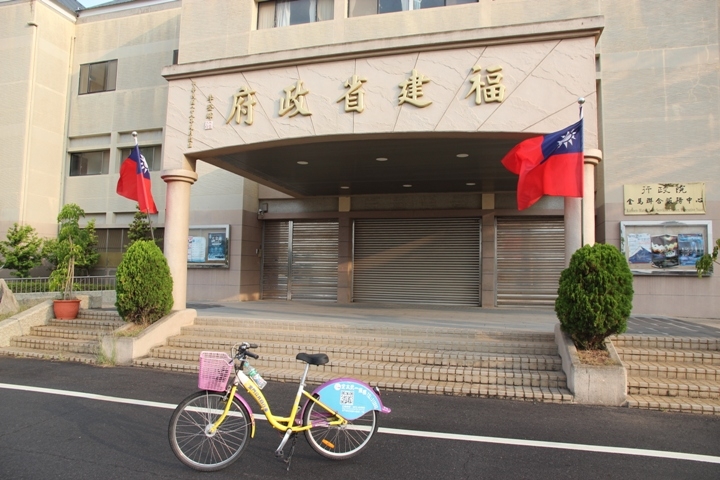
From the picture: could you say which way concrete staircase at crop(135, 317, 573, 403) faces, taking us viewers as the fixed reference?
facing the viewer

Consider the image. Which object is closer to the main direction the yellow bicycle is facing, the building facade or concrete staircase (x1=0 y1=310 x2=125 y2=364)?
the concrete staircase

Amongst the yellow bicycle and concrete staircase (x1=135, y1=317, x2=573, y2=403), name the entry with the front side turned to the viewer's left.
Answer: the yellow bicycle

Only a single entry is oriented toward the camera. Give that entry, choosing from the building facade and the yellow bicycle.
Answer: the building facade

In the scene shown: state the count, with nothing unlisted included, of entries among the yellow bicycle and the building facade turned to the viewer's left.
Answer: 1

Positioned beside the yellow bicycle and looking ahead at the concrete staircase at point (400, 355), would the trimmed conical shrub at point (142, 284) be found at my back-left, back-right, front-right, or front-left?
front-left

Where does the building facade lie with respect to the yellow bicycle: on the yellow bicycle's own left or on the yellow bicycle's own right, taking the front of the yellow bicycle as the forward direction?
on the yellow bicycle's own right

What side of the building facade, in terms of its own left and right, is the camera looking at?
front

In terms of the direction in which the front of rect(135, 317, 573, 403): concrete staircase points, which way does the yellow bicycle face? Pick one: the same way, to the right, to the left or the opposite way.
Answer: to the right

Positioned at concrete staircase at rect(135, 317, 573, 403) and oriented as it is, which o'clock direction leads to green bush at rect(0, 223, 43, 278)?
The green bush is roughly at 4 o'clock from the concrete staircase.

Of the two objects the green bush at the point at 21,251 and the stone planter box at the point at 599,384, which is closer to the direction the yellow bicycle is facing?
the green bush

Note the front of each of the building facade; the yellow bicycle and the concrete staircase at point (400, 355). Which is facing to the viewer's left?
the yellow bicycle

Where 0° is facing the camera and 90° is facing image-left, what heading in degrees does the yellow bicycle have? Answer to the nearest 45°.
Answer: approximately 90°

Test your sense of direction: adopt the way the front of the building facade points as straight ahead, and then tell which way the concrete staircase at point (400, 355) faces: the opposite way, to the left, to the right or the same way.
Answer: the same way

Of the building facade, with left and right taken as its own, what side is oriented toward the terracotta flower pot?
right
